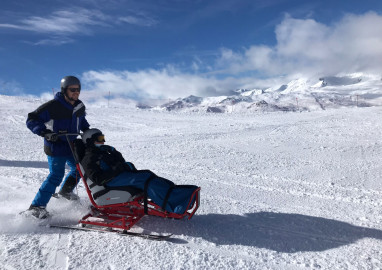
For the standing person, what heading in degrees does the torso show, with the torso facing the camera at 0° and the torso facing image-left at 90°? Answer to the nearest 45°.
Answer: approximately 315°

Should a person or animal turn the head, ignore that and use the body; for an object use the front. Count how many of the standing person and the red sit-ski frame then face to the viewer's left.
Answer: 0

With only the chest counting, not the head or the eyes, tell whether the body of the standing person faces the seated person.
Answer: yes

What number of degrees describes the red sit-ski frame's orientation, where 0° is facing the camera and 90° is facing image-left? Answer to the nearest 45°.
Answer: approximately 270°
